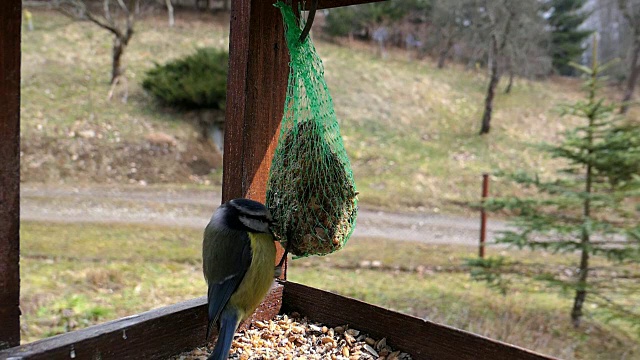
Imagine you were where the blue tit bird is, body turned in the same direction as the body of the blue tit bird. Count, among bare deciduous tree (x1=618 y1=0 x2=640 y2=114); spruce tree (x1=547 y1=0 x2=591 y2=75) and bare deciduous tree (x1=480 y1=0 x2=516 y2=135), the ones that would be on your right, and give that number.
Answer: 0

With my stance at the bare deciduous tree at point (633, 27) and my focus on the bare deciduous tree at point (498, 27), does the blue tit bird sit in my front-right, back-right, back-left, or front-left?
front-left

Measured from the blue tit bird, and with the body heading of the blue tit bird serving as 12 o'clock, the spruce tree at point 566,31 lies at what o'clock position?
The spruce tree is roughly at 10 o'clock from the blue tit bird.

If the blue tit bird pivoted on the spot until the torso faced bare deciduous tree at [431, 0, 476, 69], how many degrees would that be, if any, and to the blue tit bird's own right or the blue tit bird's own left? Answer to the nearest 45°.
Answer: approximately 90° to the blue tit bird's own left

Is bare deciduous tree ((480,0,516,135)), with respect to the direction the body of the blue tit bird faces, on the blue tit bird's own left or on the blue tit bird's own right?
on the blue tit bird's own left

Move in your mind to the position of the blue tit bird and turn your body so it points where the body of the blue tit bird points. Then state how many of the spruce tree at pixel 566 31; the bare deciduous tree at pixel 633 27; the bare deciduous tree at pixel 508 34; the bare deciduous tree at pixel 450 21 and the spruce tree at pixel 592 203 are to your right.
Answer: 0

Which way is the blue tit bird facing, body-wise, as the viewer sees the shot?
to the viewer's right

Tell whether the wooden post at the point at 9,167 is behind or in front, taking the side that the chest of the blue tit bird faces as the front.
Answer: behind

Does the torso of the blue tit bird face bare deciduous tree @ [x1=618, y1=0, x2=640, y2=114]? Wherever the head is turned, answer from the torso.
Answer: no
